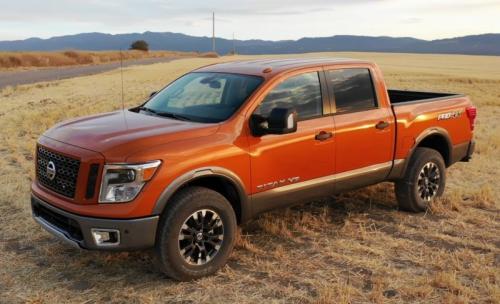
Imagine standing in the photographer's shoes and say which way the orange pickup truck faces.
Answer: facing the viewer and to the left of the viewer
